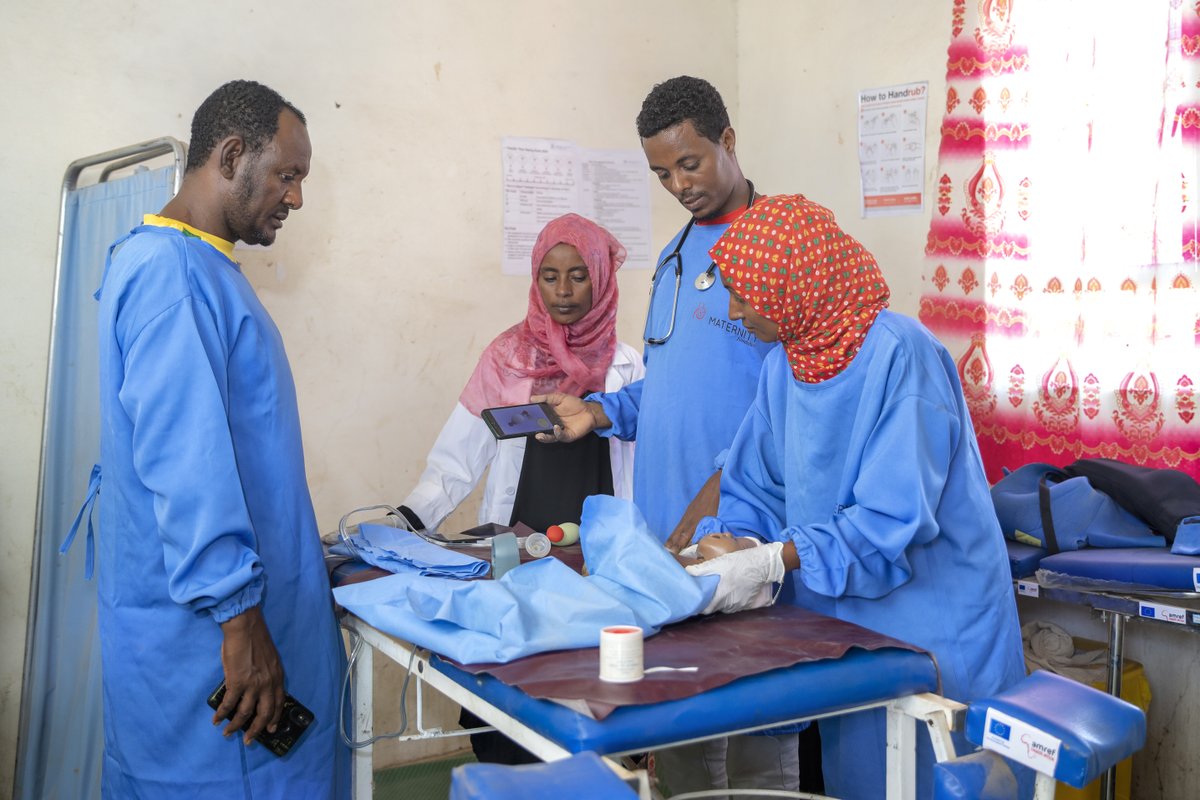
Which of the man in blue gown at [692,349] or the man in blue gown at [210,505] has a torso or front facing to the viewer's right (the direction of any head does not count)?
the man in blue gown at [210,505]

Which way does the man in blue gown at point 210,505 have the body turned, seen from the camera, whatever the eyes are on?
to the viewer's right

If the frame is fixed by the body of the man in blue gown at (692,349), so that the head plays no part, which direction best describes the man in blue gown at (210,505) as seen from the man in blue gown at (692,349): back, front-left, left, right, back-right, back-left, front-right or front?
front

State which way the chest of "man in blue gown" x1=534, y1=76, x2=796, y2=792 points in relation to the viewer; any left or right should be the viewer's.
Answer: facing the viewer and to the left of the viewer

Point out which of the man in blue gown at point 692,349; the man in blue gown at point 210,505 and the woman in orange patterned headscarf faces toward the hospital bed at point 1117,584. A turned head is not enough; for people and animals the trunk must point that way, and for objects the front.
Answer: the man in blue gown at point 210,505

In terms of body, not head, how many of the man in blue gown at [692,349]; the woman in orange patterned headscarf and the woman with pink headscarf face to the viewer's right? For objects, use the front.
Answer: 0

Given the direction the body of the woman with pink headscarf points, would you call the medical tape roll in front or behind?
in front

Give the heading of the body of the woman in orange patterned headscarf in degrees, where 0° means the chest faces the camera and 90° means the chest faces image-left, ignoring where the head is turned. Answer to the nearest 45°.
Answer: approximately 45°

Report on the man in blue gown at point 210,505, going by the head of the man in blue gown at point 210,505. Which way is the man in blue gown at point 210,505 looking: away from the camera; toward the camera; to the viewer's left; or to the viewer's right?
to the viewer's right

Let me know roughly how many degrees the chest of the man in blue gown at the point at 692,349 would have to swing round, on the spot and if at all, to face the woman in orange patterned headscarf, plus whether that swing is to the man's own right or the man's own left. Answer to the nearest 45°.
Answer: approximately 45° to the man's own left

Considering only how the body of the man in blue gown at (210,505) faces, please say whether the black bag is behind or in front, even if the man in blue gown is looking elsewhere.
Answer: in front

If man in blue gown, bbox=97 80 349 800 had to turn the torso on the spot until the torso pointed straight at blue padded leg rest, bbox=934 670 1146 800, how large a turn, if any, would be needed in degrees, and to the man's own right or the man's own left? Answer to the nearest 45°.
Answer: approximately 45° to the man's own right

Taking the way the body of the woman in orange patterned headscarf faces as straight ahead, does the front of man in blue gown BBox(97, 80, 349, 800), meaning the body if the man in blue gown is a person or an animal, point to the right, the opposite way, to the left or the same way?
the opposite way

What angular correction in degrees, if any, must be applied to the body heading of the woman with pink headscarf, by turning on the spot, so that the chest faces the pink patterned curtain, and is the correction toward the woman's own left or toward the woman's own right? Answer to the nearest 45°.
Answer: approximately 90° to the woman's own left

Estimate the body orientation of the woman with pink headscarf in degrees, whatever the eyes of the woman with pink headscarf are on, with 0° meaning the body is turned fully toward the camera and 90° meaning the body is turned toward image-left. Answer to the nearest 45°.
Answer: approximately 0°

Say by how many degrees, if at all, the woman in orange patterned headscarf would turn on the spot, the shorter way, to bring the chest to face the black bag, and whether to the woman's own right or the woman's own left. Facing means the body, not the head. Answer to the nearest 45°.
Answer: approximately 180°

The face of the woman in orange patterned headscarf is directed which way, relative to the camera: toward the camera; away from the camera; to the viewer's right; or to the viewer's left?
to the viewer's left

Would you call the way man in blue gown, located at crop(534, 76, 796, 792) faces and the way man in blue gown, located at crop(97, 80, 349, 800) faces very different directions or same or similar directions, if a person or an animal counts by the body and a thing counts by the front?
very different directions
